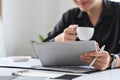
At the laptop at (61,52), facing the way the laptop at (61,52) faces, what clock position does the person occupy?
The person is roughly at 1 o'clock from the laptop.

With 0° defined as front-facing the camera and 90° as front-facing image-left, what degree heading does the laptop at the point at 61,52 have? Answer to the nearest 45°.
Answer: approximately 180°
